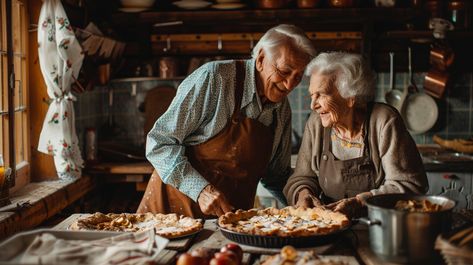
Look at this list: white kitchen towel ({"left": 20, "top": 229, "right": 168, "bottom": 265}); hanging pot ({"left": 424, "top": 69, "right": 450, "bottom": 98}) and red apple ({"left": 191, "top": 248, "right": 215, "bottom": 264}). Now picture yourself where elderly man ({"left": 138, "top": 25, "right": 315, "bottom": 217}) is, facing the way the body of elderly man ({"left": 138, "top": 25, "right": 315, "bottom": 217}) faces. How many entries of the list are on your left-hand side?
1

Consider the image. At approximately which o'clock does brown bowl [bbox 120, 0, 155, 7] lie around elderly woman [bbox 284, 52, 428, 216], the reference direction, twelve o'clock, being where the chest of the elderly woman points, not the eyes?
The brown bowl is roughly at 3 o'clock from the elderly woman.

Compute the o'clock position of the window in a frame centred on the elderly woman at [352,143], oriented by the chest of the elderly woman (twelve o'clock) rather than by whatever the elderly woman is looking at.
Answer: The window is roughly at 2 o'clock from the elderly woman.

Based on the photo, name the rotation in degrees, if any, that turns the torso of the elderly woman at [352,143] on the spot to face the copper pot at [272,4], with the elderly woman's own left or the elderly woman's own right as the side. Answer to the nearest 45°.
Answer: approximately 135° to the elderly woman's own right

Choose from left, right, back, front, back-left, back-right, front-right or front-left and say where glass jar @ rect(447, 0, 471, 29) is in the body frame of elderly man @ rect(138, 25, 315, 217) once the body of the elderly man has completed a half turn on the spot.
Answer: right

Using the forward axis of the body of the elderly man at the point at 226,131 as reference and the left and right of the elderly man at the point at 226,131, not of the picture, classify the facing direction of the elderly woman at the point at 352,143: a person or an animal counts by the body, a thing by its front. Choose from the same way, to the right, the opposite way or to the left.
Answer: to the right

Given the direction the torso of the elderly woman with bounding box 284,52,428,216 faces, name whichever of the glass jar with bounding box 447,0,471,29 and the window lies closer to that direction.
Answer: the window

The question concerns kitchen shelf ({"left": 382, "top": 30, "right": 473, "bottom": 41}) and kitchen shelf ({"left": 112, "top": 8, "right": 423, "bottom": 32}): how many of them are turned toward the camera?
2
